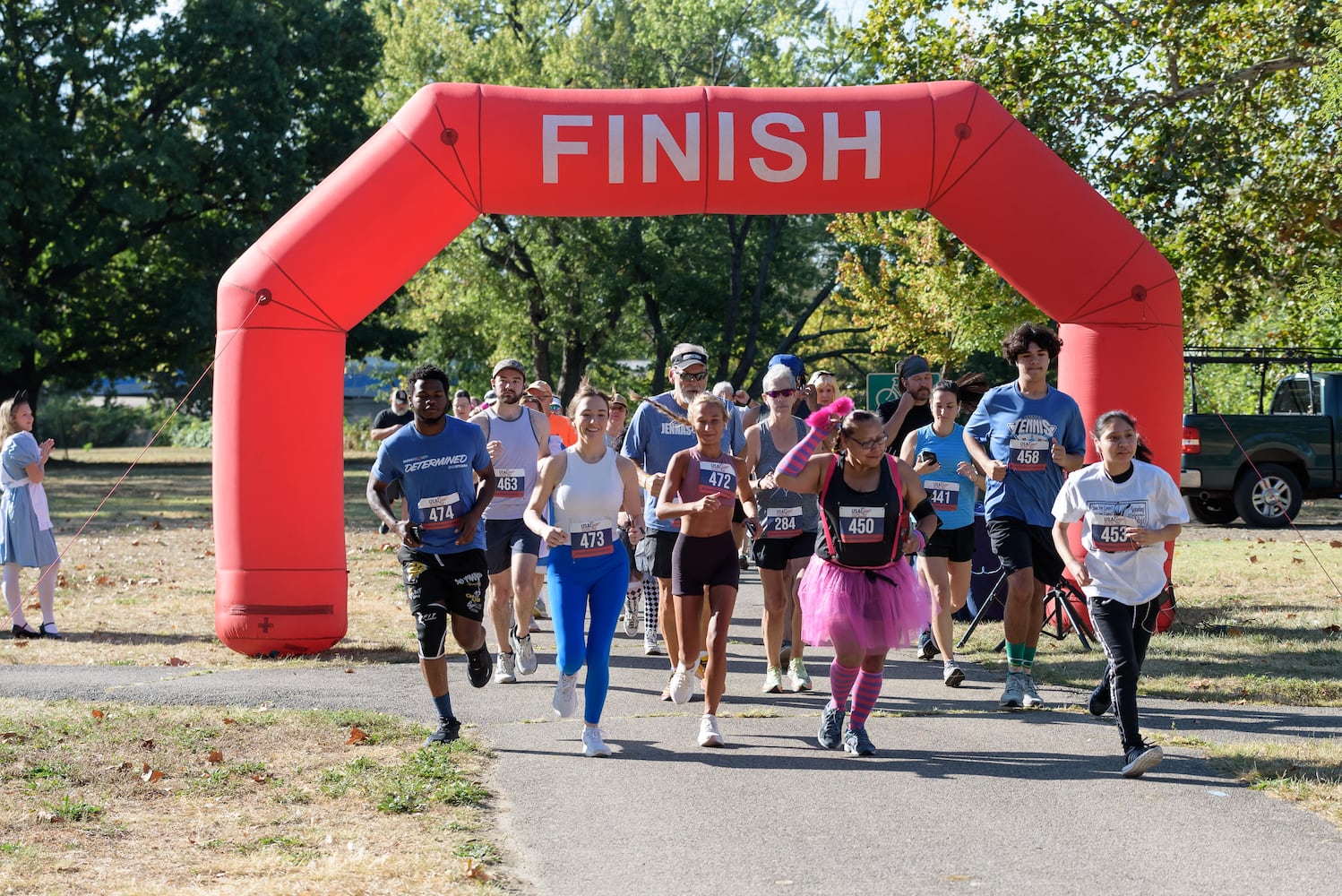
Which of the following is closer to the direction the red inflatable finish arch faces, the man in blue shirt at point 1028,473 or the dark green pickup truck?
the man in blue shirt

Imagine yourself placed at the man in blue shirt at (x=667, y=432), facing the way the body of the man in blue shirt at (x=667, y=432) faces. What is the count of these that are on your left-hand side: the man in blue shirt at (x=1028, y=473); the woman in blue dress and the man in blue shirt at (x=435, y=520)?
1

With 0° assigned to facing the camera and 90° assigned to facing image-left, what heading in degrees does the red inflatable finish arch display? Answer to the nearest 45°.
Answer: approximately 0°

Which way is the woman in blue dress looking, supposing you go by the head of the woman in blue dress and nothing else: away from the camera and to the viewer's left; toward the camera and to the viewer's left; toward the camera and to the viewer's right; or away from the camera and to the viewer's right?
toward the camera and to the viewer's right

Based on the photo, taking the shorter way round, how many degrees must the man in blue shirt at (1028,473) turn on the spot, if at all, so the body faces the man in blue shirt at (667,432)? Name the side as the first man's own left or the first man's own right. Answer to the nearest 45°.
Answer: approximately 90° to the first man's own right

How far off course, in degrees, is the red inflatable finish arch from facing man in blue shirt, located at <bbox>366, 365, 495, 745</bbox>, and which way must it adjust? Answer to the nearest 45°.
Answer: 0° — it already faces them

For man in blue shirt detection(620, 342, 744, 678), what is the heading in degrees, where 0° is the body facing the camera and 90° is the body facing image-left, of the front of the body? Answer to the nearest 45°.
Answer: approximately 0°

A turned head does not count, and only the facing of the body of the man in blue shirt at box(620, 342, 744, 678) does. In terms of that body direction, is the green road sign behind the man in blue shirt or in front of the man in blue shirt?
behind

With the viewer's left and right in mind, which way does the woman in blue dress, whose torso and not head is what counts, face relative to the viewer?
facing to the right of the viewer
